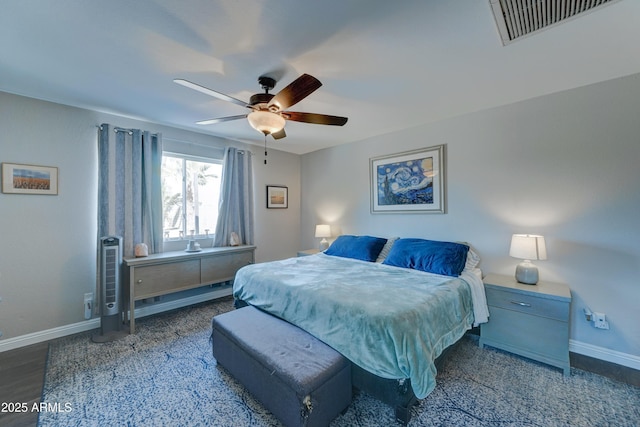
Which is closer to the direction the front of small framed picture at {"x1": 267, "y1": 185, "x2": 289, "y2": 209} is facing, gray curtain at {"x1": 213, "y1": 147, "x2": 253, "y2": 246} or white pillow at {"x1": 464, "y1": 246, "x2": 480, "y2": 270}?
the white pillow

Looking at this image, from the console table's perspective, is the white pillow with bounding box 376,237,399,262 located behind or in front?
in front

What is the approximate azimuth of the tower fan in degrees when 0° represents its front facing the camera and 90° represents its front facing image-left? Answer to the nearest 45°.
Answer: approximately 0°

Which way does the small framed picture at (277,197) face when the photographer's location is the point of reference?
facing the viewer and to the right of the viewer

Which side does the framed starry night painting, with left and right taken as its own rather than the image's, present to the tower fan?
front

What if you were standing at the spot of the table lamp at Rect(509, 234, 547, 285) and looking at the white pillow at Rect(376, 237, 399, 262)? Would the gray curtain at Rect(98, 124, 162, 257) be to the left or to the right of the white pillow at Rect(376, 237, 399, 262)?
left

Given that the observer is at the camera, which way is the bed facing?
facing the viewer and to the left of the viewer

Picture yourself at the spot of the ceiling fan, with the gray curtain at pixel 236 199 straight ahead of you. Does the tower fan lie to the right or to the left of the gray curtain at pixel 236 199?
left

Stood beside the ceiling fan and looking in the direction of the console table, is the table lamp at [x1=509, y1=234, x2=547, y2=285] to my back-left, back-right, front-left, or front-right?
back-right

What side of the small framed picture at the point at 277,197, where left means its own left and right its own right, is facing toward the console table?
right

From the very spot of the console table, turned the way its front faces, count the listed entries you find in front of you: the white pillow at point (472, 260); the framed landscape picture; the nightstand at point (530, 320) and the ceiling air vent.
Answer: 3

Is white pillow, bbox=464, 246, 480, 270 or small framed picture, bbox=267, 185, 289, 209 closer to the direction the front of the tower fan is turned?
the white pillow

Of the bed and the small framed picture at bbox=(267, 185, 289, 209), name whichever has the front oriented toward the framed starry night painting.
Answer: the small framed picture

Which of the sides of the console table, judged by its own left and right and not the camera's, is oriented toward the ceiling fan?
front

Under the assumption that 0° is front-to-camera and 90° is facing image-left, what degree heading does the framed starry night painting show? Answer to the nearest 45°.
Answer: approximately 45°

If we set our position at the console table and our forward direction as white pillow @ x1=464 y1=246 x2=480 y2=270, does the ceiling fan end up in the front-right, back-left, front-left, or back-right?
front-right
